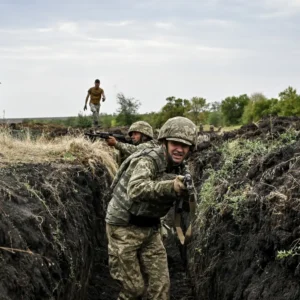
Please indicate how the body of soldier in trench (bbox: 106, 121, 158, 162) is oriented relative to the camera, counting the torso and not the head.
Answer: to the viewer's left

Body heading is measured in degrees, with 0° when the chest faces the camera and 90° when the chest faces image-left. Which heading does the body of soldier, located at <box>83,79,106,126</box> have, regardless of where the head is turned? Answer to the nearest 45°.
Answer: approximately 0°

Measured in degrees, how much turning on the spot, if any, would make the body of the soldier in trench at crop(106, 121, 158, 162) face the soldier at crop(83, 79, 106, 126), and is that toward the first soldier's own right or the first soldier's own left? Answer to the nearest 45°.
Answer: approximately 90° to the first soldier's own right

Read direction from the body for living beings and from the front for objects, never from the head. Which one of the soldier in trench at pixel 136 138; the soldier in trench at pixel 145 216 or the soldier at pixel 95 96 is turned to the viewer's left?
the soldier in trench at pixel 136 138

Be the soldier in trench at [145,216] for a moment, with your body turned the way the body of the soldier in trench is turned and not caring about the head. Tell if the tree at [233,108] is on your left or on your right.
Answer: on your left

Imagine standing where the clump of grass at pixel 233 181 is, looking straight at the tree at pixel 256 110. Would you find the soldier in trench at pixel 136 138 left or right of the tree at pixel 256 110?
left

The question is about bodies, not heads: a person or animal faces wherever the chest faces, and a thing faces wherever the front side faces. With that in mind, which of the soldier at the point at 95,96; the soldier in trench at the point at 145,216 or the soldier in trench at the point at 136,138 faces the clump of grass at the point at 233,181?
the soldier

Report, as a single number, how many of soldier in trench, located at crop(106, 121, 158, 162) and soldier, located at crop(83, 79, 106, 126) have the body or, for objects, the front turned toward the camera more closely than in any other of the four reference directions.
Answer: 1

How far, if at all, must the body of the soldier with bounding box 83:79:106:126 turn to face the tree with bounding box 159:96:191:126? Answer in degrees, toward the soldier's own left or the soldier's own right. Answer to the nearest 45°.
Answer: approximately 135° to the soldier's own left

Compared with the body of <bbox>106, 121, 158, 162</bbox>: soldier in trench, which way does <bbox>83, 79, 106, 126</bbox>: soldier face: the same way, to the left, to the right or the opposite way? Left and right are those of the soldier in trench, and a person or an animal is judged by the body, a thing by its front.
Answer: to the left

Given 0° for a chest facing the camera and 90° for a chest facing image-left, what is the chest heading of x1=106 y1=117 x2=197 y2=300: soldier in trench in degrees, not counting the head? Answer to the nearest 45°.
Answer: approximately 315°
